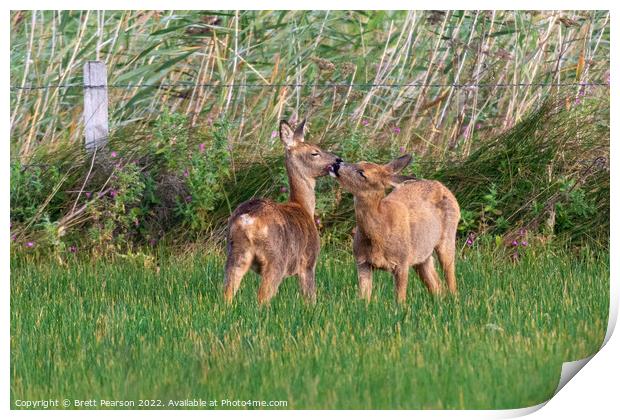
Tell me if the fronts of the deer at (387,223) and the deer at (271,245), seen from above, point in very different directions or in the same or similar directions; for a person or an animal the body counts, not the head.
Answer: very different directions

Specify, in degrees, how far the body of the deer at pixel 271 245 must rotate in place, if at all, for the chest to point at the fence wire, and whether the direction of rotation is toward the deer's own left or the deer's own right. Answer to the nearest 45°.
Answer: approximately 45° to the deer's own left

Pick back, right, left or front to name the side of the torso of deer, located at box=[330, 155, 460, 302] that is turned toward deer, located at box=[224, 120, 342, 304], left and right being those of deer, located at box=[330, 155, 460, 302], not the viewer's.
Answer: front

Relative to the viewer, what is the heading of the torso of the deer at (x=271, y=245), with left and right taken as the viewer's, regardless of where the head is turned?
facing away from the viewer and to the right of the viewer

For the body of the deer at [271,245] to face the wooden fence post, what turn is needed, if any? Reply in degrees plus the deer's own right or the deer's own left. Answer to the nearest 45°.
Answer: approximately 90° to the deer's own left

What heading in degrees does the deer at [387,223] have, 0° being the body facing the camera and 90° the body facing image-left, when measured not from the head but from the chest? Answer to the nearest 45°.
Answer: approximately 45°

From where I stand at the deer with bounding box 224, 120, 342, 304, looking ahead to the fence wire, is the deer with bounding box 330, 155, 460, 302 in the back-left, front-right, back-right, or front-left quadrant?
front-right

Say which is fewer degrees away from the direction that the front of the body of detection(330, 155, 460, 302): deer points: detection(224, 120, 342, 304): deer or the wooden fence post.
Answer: the deer

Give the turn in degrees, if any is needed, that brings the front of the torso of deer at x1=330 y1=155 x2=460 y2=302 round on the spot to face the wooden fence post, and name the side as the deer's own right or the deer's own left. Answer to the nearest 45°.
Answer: approximately 90° to the deer's own right

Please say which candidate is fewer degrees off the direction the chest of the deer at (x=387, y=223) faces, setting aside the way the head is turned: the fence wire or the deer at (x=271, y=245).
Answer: the deer
